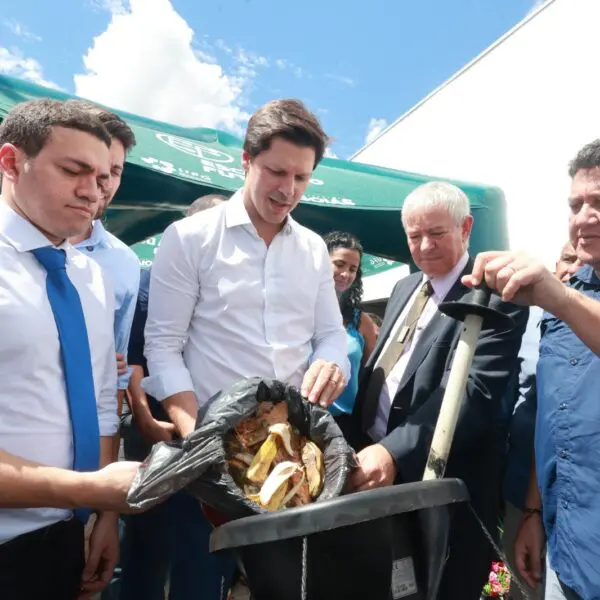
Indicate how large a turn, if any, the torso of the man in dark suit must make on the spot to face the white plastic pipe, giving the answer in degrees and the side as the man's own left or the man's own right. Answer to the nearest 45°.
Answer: approximately 45° to the man's own left

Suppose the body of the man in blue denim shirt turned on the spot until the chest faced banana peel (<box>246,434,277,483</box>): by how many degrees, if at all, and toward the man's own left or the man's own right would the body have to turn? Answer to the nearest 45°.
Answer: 0° — they already face it

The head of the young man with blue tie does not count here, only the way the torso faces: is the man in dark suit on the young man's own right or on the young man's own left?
on the young man's own left

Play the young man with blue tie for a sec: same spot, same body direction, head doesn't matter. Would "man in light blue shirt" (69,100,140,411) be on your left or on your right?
on your left

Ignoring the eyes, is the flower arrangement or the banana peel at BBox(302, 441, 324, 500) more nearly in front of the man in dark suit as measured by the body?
the banana peel

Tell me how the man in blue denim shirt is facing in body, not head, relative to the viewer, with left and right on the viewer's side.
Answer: facing the viewer and to the left of the viewer

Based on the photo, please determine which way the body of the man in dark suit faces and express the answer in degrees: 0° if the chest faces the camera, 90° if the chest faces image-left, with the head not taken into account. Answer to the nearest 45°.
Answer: approximately 45°

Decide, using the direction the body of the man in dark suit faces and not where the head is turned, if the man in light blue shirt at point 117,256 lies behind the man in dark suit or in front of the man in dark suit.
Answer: in front

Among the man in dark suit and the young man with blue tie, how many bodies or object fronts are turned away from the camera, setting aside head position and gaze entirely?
0

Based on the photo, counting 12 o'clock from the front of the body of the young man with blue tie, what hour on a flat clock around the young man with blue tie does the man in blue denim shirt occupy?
The man in blue denim shirt is roughly at 11 o'clock from the young man with blue tie.

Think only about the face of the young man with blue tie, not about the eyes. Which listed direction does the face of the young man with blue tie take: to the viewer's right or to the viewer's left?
to the viewer's right

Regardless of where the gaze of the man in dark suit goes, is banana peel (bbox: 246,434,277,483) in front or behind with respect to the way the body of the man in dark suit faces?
in front

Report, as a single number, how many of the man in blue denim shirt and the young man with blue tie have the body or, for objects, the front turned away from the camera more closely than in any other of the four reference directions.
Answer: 0

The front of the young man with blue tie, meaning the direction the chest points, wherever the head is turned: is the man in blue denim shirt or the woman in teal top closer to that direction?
the man in blue denim shirt

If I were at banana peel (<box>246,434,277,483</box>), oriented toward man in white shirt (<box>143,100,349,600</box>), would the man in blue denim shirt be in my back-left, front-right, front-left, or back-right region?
front-right

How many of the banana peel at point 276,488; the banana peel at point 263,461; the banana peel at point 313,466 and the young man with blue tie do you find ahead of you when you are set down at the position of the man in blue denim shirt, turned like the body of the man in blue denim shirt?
4

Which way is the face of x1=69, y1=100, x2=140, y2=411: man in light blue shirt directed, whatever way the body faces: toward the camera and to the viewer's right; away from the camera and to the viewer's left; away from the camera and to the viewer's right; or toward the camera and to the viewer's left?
toward the camera and to the viewer's right

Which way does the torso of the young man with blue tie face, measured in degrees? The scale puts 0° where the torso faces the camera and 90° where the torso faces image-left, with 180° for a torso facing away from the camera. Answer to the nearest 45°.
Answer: approximately 315°

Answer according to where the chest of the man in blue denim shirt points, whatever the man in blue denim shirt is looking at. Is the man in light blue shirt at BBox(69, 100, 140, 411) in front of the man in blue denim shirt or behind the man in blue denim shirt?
in front
